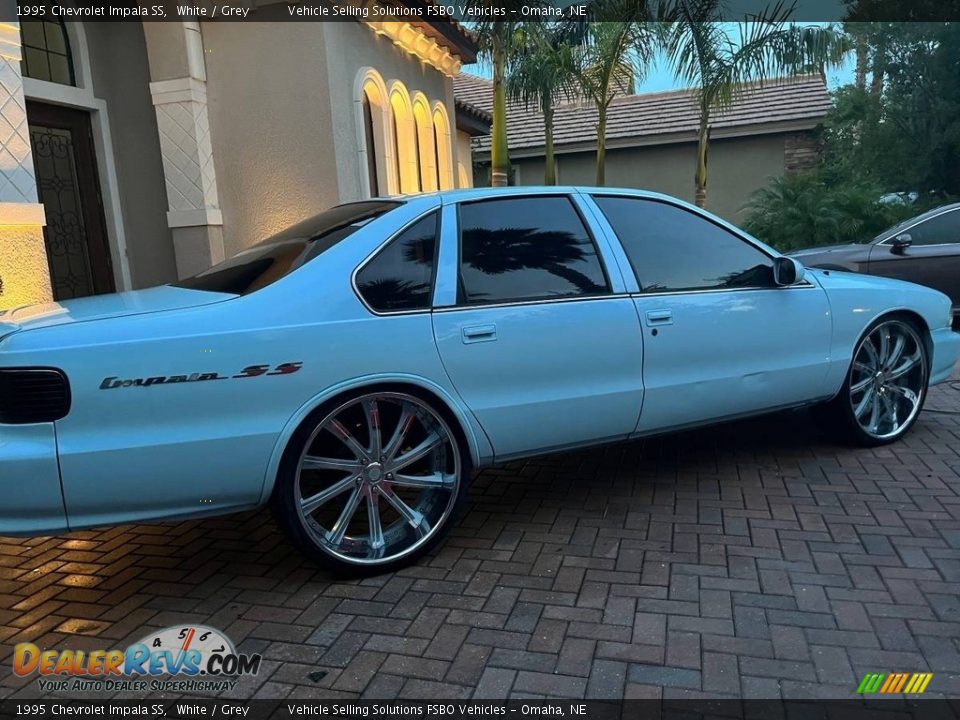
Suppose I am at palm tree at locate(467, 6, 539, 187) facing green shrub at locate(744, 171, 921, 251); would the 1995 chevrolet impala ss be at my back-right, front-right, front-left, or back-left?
back-right

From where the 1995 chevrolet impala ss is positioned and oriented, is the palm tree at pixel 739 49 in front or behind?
in front

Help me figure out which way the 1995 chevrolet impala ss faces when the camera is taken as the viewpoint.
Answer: facing away from the viewer and to the right of the viewer

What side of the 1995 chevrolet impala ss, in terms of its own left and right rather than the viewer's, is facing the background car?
front

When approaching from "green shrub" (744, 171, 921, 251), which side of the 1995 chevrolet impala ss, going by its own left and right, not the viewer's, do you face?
front

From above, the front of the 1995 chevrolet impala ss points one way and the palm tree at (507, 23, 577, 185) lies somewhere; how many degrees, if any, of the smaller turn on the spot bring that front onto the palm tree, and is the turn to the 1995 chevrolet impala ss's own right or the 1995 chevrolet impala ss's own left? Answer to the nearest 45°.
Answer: approximately 45° to the 1995 chevrolet impala ss's own left

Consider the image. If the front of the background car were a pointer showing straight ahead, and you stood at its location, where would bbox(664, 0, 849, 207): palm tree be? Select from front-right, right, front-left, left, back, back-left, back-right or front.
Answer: front-right

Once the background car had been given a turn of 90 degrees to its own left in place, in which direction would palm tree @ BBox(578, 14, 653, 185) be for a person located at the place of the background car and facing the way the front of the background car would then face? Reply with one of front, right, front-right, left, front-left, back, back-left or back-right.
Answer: back-right

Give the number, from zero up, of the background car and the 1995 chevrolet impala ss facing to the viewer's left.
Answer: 1

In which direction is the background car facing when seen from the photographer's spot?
facing to the left of the viewer

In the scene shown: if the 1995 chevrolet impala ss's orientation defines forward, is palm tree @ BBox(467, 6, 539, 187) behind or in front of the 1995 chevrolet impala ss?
in front

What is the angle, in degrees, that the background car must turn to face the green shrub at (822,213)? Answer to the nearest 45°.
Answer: approximately 90° to its right

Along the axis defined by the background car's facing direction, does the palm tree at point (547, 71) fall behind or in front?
in front
